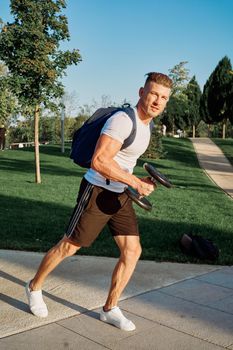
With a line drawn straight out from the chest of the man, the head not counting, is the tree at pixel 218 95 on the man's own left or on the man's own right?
on the man's own left

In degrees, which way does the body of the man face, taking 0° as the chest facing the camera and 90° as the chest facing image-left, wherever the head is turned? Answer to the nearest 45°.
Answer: approximately 315°

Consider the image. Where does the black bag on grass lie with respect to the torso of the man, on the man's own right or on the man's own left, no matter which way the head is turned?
on the man's own left

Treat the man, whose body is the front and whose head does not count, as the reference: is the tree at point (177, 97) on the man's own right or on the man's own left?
on the man's own left

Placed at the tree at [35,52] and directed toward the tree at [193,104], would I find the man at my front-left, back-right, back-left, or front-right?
back-right

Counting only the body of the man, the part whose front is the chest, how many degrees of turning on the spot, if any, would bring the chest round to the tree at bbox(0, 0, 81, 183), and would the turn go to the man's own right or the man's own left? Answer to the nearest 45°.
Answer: approximately 135° to the man's own left
